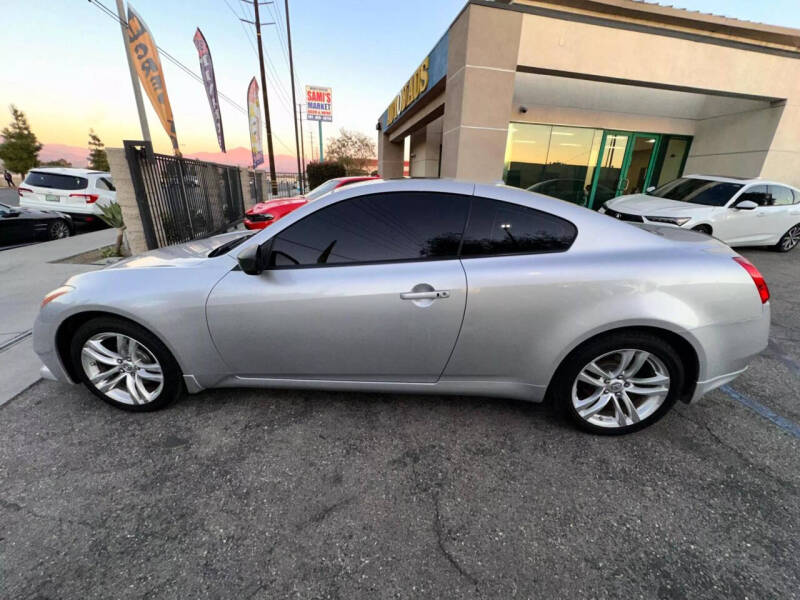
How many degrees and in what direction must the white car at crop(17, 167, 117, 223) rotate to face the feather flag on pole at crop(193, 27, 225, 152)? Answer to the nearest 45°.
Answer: approximately 45° to its right

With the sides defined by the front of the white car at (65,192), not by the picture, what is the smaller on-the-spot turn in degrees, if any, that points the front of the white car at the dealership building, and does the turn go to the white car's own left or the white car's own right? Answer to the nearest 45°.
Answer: approximately 90° to the white car's own right

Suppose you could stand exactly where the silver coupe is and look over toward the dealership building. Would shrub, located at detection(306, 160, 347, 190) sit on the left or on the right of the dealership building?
left

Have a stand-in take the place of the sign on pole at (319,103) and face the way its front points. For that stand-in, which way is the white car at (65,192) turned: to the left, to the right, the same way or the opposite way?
the opposite way

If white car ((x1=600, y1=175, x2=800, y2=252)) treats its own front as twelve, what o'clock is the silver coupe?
The silver coupe is roughly at 11 o'clock from the white car.

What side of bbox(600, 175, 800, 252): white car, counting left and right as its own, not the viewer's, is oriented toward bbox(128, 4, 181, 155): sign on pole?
front

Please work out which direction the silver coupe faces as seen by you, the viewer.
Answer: facing to the left of the viewer

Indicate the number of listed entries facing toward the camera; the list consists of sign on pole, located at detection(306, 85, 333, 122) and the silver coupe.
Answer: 1

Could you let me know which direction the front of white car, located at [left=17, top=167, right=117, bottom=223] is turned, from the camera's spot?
facing away from the viewer and to the right of the viewer

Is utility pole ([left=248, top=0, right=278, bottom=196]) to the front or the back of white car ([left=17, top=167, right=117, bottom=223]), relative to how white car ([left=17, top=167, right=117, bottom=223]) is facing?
to the front

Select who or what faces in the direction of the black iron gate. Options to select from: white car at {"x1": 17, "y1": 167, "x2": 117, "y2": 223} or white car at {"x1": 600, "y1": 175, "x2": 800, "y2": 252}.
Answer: white car at {"x1": 600, "y1": 175, "x2": 800, "y2": 252}

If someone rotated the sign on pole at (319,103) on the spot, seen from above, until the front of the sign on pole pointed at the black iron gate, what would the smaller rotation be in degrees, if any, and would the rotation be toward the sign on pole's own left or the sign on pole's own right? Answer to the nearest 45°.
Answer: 0° — it already faces it

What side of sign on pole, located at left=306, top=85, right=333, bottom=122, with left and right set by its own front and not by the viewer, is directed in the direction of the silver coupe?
front

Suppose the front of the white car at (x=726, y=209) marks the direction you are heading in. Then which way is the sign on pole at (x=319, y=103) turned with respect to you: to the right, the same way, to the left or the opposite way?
to the left

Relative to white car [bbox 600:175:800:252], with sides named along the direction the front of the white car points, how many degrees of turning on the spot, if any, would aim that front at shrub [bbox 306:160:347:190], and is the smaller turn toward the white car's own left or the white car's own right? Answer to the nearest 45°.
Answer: approximately 45° to the white car's own right

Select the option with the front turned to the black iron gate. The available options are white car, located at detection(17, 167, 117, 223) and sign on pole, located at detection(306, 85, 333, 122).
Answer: the sign on pole
